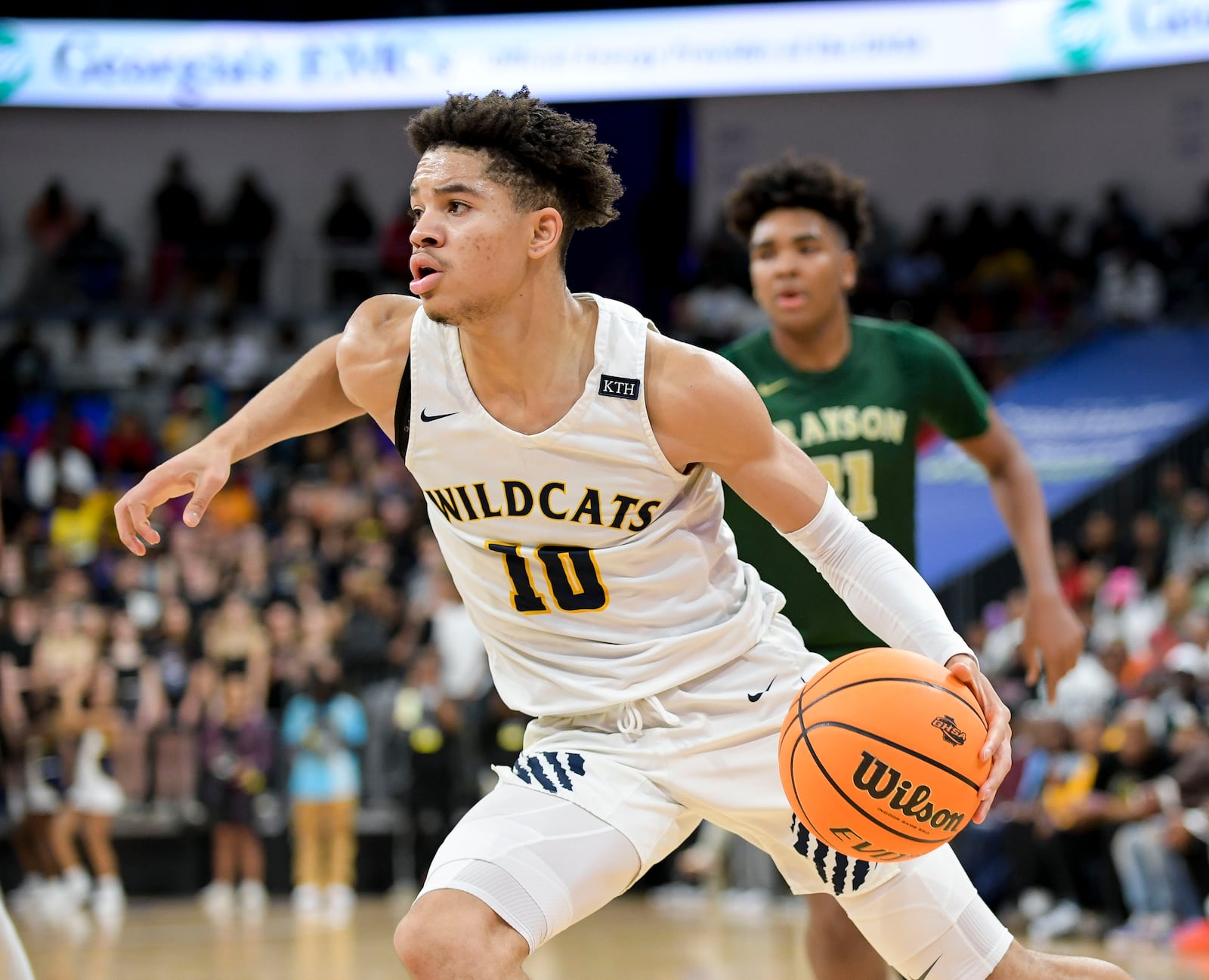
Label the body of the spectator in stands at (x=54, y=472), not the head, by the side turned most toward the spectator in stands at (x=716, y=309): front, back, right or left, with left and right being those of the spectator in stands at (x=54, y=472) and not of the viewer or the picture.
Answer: left

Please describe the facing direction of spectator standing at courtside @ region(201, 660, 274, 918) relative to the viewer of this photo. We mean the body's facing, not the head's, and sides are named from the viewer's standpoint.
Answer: facing the viewer

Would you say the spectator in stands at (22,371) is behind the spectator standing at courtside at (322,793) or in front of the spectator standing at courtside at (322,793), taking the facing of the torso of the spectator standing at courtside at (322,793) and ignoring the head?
behind

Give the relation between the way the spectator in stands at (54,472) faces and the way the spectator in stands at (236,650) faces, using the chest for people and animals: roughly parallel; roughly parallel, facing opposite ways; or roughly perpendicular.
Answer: roughly parallel

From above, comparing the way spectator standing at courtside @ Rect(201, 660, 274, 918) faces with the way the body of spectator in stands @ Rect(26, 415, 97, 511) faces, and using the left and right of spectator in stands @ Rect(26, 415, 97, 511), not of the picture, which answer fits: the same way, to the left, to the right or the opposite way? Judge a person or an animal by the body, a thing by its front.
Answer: the same way

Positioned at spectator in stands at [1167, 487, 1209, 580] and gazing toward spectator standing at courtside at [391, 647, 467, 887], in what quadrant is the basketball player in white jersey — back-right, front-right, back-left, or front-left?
front-left

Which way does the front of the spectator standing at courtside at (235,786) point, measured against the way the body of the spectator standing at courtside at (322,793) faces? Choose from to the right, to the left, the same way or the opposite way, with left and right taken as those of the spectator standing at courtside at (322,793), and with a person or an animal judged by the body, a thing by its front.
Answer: the same way

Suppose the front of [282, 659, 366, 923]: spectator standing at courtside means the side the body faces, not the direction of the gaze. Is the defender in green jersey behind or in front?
in front

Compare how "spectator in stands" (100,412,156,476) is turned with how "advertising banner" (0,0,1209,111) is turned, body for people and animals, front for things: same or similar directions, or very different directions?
same or similar directions

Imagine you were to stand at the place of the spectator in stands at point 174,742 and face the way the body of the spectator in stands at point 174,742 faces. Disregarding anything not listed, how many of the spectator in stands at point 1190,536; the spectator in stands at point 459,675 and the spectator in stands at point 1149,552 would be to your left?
3

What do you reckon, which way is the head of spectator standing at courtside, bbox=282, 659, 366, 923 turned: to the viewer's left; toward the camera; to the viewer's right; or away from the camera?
toward the camera

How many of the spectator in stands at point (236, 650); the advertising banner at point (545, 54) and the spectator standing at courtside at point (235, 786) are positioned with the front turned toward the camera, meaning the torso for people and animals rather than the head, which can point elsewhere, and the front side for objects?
3

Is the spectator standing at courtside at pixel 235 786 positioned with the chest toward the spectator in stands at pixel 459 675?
no

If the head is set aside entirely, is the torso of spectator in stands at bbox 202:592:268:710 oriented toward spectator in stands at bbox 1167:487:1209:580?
no

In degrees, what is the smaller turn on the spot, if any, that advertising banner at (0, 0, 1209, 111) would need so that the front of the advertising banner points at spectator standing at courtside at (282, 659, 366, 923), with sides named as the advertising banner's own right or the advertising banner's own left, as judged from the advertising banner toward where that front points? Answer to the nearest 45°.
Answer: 0° — it already faces them

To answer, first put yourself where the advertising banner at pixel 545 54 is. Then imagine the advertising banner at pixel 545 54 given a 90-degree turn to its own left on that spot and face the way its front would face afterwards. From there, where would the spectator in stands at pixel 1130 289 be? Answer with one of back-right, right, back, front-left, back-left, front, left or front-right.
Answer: front

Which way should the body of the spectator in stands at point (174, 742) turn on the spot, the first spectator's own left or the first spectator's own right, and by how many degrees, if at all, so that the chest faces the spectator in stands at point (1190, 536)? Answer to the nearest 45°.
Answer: approximately 90° to the first spectator's own left

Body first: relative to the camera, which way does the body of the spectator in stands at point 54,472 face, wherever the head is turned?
toward the camera

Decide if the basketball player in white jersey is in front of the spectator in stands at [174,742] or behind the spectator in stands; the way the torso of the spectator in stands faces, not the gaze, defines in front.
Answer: in front

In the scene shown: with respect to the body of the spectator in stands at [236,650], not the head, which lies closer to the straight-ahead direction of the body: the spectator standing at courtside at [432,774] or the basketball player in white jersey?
the basketball player in white jersey

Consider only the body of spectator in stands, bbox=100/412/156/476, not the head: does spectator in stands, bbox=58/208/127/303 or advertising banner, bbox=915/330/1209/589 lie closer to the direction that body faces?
the advertising banner
